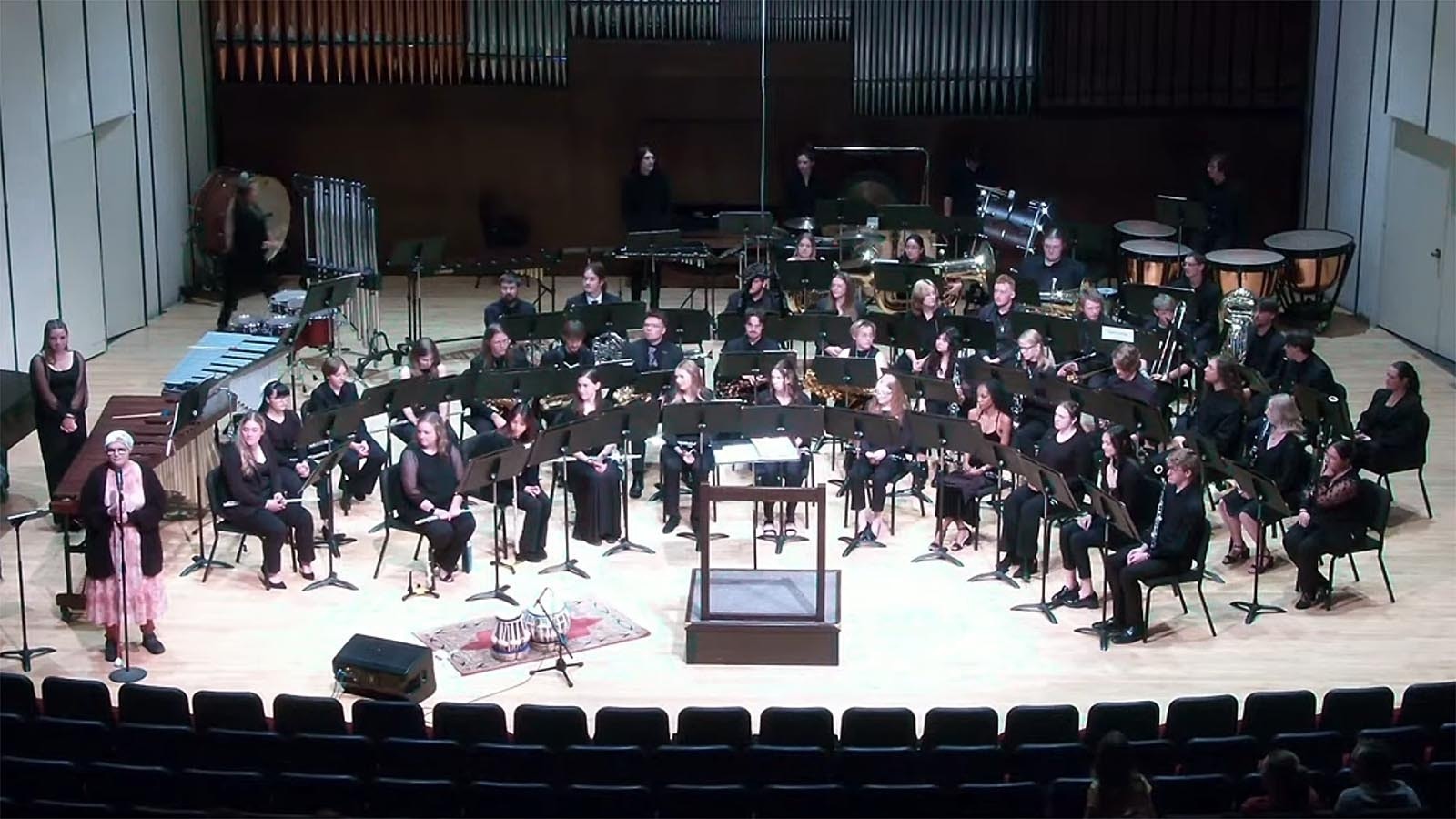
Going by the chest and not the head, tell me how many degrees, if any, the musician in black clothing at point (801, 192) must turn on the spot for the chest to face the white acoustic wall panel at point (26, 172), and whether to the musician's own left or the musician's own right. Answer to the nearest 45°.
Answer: approximately 45° to the musician's own right

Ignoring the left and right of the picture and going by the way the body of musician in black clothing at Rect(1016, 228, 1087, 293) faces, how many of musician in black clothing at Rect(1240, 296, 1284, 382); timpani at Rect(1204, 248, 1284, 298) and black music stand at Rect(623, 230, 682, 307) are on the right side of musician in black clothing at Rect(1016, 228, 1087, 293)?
1

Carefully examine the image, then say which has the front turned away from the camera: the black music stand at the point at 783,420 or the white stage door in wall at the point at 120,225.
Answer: the black music stand

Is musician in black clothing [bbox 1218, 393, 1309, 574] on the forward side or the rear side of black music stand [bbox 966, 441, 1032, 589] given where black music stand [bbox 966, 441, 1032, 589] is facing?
on the forward side

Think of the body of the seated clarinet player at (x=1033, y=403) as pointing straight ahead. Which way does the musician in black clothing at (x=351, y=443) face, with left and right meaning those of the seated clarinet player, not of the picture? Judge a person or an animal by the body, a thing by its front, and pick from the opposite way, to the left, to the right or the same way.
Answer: to the left

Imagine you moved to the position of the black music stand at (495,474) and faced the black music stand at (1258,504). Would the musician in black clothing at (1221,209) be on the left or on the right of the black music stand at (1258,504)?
left

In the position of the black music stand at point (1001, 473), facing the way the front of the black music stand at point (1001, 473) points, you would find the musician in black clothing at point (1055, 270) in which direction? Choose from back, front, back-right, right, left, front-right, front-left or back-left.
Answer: front-left

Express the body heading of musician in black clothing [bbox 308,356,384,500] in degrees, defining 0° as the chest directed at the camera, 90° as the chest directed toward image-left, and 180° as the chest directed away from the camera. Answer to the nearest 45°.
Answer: approximately 315°

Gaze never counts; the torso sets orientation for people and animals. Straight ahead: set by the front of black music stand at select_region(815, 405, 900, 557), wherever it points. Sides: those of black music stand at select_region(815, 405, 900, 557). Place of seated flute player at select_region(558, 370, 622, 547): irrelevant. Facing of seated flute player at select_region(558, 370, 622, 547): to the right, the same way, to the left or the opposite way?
the opposite way

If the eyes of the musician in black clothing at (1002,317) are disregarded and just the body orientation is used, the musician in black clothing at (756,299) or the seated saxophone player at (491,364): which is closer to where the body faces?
the seated saxophone player

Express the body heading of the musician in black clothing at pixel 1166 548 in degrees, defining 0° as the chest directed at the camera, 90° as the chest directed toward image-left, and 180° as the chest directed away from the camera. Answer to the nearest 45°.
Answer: approximately 90°
